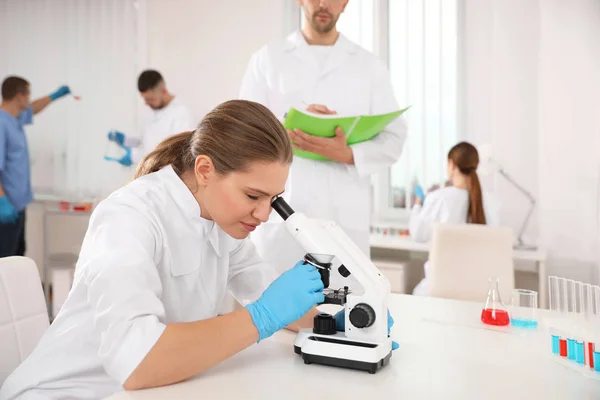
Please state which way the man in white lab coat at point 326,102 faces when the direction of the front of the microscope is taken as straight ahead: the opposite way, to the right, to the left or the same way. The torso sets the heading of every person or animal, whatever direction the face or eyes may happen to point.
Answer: to the left

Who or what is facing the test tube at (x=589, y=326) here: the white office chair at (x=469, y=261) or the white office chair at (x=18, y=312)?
the white office chair at (x=18, y=312)

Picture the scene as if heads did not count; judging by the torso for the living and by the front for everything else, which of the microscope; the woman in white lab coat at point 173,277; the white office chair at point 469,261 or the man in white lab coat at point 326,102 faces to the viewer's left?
the microscope

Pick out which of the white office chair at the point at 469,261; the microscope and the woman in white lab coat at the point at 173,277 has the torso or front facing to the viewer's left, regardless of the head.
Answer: the microscope

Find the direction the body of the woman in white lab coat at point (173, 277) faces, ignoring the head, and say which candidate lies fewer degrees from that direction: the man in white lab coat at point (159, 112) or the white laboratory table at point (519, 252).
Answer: the white laboratory table

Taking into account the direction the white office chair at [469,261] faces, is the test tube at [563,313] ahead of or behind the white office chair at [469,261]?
behind

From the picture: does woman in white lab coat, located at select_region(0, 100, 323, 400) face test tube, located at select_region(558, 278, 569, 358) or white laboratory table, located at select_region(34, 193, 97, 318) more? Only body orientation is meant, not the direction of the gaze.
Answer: the test tube

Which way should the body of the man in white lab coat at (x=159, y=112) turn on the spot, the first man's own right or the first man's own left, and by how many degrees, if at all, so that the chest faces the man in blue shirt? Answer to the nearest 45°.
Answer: approximately 45° to the first man's own right

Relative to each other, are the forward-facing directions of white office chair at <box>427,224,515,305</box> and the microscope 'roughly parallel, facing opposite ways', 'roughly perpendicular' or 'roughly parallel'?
roughly perpendicular
